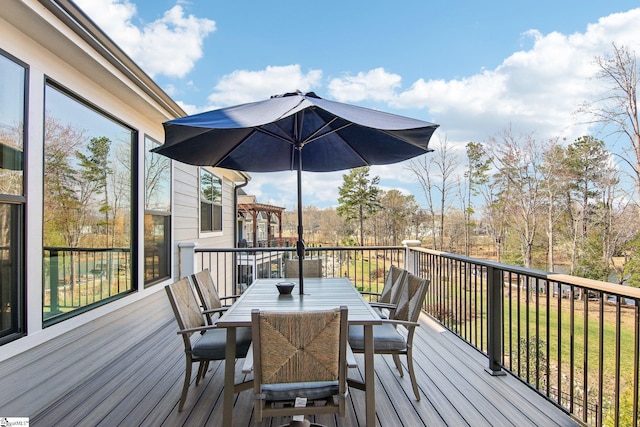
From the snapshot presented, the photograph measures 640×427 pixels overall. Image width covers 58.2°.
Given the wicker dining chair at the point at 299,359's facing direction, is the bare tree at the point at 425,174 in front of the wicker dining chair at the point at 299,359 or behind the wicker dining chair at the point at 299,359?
in front

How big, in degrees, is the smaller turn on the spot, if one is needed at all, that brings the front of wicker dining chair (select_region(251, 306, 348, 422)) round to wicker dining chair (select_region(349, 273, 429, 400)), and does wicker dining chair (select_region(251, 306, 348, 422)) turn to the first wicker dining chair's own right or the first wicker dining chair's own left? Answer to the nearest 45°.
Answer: approximately 45° to the first wicker dining chair's own right

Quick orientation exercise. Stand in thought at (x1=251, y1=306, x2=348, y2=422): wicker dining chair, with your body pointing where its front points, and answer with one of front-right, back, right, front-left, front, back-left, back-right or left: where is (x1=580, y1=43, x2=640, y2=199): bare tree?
front-right

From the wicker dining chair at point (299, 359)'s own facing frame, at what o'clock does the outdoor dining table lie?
The outdoor dining table is roughly at 12 o'clock from the wicker dining chair.

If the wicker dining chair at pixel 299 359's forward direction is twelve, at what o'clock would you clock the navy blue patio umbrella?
The navy blue patio umbrella is roughly at 12 o'clock from the wicker dining chair.

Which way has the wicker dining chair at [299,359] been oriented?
away from the camera

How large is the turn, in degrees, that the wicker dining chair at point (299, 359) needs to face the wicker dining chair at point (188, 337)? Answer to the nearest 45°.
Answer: approximately 45° to its left

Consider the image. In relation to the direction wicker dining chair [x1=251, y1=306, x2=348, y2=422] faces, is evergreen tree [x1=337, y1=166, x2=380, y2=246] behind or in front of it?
in front
